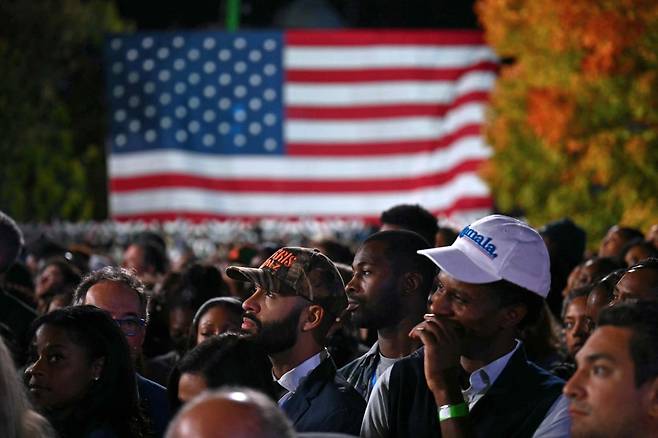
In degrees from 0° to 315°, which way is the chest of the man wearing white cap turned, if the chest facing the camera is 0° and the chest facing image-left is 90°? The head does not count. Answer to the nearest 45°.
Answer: approximately 45°

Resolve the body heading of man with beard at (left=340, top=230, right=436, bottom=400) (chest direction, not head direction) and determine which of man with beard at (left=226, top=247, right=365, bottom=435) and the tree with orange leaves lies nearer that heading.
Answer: the man with beard

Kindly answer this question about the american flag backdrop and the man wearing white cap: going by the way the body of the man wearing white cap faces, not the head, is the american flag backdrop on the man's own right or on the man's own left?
on the man's own right

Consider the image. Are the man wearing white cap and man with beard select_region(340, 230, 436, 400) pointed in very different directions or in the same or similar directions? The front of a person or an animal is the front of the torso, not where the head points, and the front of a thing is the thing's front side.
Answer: same or similar directions

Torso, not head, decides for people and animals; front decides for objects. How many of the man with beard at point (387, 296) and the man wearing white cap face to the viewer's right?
0

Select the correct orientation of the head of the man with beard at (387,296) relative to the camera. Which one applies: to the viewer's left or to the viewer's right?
to the viewer's left

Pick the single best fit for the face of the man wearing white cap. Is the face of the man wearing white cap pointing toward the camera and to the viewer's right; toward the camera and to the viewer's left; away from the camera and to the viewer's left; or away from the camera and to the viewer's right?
toward the camera and to the viewer's left

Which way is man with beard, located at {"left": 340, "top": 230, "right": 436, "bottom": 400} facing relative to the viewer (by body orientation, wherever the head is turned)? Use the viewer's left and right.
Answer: facing the viewer and to the left of the viewer

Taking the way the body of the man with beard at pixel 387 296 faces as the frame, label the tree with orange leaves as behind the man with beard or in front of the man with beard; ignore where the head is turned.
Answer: behind

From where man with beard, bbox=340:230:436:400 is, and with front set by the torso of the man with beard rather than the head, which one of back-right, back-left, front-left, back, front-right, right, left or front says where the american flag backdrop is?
back-right

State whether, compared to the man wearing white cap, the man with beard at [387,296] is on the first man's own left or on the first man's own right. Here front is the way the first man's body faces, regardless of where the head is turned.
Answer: on the first man's own right

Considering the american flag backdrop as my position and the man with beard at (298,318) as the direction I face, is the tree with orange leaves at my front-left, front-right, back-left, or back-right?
front-left
